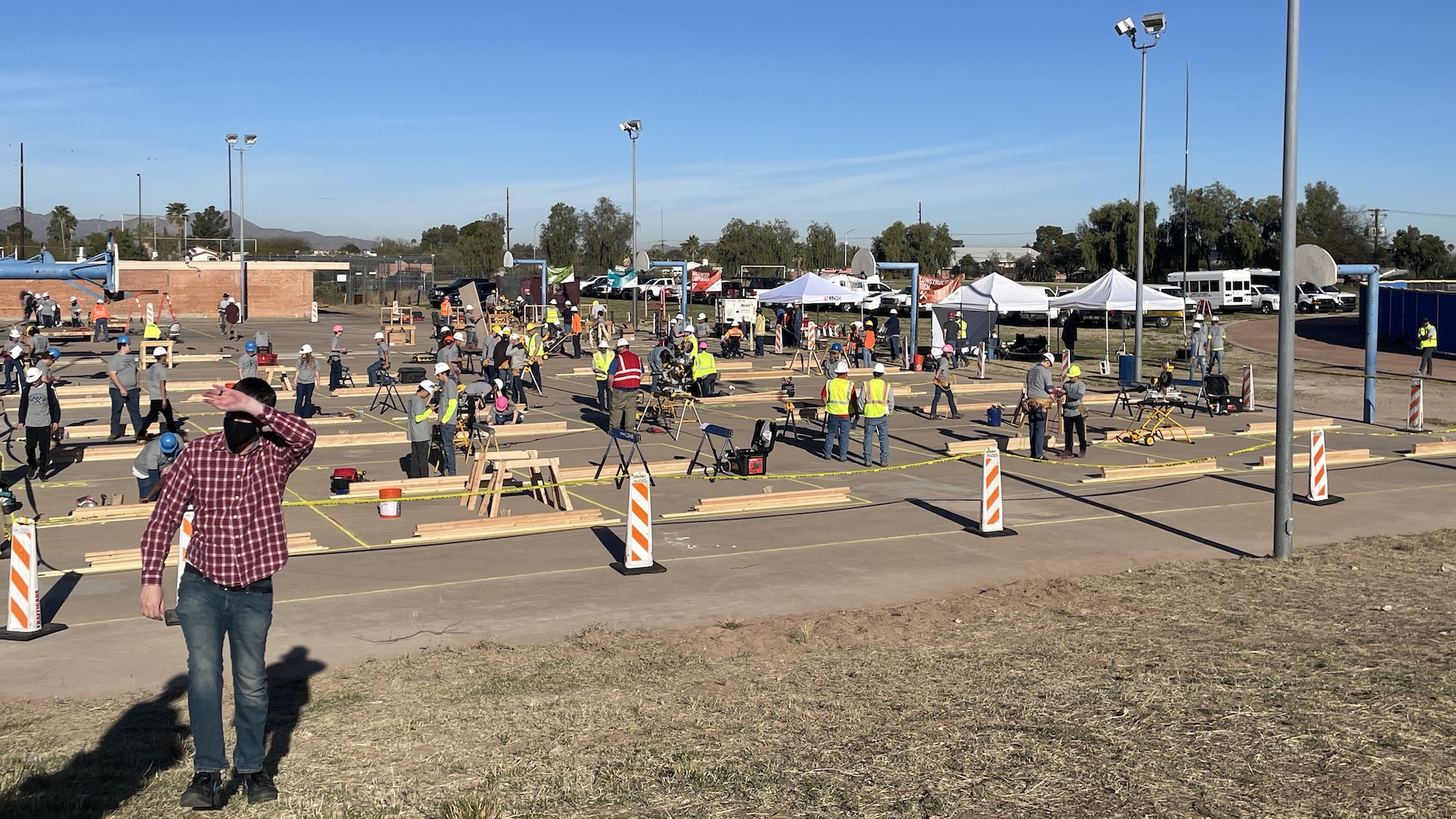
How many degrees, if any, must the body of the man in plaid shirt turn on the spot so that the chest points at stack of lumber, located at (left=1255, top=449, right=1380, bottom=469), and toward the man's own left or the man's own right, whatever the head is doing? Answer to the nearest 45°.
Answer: approximately 135° to the man's own left

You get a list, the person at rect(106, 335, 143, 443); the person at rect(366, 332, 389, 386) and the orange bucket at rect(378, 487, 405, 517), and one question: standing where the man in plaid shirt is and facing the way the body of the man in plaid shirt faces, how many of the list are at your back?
3

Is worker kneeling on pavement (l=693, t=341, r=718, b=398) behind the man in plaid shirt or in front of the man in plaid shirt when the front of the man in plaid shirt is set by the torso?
behind

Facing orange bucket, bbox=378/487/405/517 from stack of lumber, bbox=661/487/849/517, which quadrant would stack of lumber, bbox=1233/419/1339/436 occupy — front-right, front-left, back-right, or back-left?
back-right

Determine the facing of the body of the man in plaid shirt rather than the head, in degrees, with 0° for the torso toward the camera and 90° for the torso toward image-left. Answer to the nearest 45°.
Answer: approximately 0°

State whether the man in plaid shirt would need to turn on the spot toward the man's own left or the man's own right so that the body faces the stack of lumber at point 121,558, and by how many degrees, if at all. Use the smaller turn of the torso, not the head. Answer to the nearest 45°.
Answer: approximately 180°

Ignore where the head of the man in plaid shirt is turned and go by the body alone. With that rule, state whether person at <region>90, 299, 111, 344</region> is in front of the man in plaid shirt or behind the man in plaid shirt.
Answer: behind

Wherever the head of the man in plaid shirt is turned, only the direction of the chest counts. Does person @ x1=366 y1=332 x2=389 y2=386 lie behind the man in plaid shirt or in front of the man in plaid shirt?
behind

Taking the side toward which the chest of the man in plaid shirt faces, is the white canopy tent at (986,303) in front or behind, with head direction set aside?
behind
